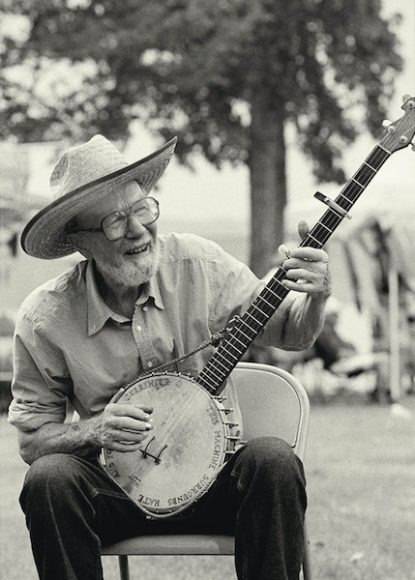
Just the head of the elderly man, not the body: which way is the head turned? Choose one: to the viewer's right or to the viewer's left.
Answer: to the viewer's right

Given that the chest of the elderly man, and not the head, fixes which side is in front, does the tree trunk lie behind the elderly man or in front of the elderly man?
behind

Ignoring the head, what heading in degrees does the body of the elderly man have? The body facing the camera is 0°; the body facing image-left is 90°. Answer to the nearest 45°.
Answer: approximately 0°
